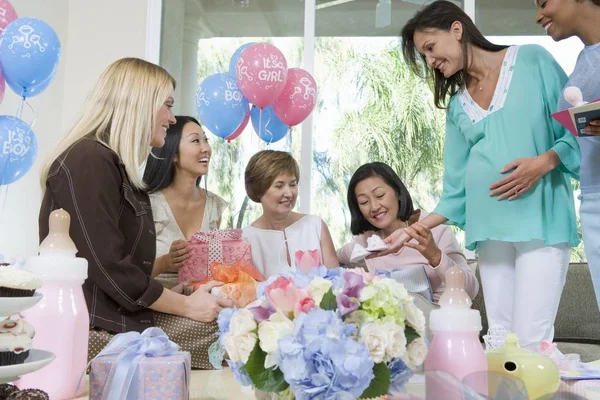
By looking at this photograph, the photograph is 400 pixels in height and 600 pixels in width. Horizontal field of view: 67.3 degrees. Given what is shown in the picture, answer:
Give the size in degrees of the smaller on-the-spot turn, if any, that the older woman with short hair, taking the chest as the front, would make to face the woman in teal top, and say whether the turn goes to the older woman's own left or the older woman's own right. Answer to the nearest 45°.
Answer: approximately 45° to the older woman's own left

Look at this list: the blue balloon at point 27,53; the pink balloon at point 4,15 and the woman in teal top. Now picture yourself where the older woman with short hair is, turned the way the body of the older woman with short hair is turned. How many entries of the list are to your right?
2

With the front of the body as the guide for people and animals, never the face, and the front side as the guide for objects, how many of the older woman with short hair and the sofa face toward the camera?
2

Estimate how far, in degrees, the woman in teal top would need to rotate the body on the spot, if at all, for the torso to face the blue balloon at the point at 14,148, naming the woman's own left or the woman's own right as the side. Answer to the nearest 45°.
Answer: approximately 45° to the woman's own right

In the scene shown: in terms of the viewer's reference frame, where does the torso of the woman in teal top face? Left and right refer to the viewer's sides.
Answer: facing the viewer and to the left of the viewer

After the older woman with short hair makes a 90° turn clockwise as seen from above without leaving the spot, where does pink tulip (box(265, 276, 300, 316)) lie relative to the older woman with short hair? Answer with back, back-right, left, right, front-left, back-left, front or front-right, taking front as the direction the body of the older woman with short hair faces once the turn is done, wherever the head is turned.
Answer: left

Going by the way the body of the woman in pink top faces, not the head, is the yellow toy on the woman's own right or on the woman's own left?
on the woman's own left

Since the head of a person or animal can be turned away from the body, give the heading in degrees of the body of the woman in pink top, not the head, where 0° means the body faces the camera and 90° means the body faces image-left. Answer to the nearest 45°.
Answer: approximately 45°

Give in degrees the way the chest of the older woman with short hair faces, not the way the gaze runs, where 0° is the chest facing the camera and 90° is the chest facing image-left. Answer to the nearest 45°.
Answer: approximately 0°
